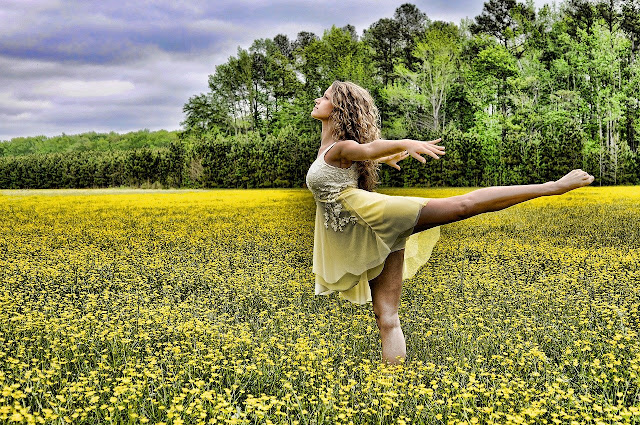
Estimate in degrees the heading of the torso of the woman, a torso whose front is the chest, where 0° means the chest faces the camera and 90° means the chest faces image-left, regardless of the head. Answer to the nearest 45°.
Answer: approximately 90°

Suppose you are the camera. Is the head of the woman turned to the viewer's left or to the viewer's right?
to the viewer's left
